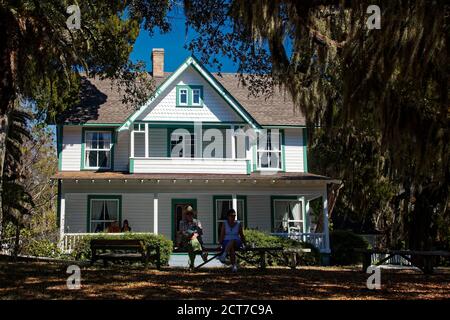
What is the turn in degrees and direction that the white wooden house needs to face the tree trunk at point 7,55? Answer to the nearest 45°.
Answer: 0° — it already faces it

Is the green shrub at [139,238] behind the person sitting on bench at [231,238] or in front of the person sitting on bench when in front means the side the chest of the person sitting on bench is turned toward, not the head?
behind

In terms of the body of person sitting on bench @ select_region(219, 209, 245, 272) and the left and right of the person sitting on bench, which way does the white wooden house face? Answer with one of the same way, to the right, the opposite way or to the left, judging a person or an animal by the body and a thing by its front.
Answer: the same way

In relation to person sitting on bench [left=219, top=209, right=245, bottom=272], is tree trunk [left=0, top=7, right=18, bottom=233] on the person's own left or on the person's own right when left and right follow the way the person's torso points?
on the person's own right

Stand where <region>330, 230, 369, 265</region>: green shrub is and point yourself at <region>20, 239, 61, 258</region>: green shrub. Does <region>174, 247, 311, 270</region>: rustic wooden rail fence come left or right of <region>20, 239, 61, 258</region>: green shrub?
left

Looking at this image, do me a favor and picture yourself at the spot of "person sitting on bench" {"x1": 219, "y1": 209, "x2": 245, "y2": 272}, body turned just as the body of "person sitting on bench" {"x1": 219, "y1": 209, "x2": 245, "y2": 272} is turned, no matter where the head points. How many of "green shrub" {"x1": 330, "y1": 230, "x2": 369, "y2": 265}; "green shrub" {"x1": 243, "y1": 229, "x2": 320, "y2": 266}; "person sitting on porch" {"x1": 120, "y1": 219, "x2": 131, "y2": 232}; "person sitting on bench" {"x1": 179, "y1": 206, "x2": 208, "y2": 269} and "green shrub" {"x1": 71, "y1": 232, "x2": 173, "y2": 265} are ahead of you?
0

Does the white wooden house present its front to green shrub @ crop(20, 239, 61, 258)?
no

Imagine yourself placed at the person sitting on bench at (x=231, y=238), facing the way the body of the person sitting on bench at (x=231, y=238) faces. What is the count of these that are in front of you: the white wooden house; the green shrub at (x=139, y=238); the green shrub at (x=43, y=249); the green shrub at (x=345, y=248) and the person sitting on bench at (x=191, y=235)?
0

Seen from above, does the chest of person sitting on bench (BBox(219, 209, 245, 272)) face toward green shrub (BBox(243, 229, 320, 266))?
no

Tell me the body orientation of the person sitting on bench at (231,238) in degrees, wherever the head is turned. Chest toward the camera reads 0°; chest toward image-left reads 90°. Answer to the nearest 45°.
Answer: approximately 0°

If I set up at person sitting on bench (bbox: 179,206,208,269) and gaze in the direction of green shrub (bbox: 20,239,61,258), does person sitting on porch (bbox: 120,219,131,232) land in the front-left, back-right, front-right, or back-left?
front-right

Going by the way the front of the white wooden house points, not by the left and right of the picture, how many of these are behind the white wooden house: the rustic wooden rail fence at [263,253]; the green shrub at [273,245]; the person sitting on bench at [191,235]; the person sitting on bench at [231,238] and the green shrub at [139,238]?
0

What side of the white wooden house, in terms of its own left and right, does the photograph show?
front

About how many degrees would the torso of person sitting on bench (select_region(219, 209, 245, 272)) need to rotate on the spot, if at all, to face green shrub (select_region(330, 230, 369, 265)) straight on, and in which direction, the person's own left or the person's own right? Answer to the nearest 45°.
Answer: approximately 135° to the person's own left

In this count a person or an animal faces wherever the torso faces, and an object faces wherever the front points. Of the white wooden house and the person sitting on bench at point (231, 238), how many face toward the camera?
2

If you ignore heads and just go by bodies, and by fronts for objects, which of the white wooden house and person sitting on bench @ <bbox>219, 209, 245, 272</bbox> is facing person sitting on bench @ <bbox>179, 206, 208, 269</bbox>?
the white wooden house
